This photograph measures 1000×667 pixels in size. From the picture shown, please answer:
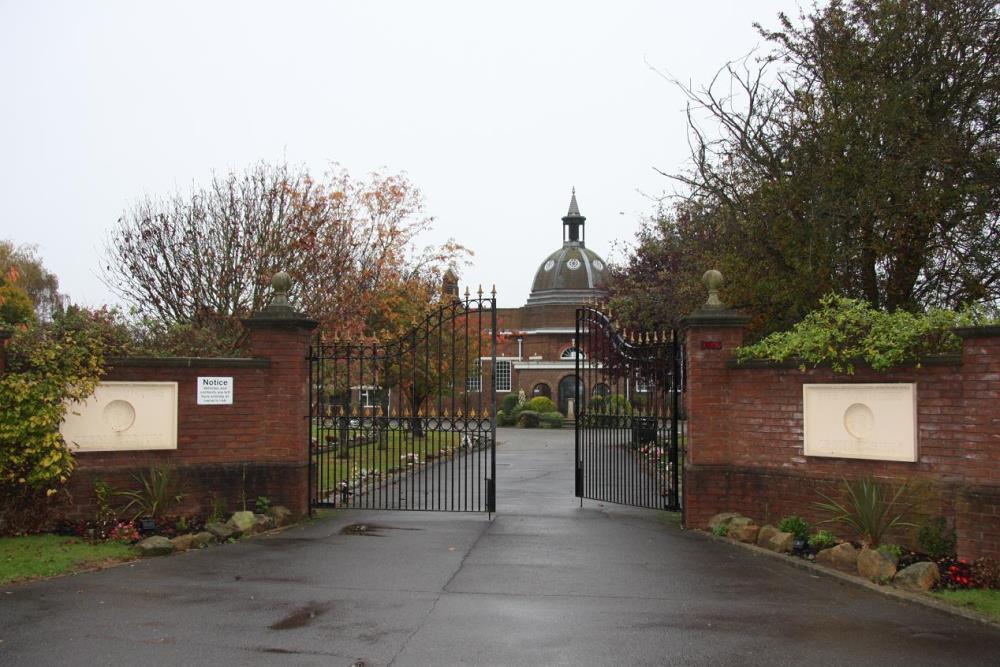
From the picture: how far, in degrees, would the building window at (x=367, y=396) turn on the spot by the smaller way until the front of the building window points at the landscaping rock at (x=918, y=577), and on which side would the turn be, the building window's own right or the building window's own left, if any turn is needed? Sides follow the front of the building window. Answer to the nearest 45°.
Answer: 0° — it already faces it

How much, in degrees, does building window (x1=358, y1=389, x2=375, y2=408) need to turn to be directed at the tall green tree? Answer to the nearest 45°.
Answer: approximately 45° to its left

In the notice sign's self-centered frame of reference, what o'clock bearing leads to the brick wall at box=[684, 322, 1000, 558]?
The brick wall is roughly at 10 o'clock from the notice sign.

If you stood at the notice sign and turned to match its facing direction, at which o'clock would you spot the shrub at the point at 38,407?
The shrub is roughly at 2 o'clock from the notice sign.

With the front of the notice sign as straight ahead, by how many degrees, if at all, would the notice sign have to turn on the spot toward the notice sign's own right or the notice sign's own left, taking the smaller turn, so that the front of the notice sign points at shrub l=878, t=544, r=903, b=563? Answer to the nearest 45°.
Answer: approximately 45° to the notice sign's own left

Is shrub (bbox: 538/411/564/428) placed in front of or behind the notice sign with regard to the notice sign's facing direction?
behind

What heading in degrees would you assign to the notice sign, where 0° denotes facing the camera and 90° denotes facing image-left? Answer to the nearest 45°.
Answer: approximately 0°

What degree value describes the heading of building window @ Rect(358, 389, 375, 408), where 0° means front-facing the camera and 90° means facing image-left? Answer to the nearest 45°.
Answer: approximately 0°

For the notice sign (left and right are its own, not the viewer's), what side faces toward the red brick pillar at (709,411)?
left

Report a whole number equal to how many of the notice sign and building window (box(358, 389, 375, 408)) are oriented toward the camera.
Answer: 2
